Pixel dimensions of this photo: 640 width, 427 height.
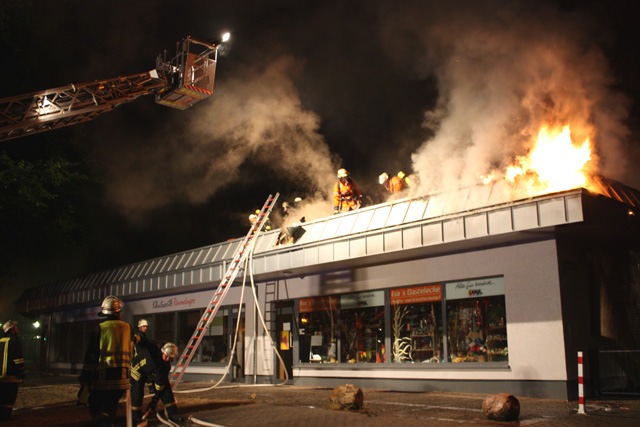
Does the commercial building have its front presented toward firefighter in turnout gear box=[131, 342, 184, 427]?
yes

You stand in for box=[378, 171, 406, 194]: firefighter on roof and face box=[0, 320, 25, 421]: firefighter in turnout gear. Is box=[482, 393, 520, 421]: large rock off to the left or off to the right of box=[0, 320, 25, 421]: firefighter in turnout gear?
left

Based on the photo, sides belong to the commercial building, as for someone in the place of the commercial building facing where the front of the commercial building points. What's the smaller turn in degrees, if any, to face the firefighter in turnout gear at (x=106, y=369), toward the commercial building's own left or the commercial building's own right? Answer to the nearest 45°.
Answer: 0° — it already faces them

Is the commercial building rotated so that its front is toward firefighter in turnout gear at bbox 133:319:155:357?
yes

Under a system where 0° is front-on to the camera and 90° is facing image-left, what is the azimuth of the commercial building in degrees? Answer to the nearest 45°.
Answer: approximately 45°

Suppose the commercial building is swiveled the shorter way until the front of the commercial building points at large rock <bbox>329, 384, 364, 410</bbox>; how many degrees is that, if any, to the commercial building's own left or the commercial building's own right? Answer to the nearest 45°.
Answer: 0° — it already faces it

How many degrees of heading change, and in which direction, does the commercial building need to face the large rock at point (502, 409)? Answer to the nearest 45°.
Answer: approximately 45° to its left
